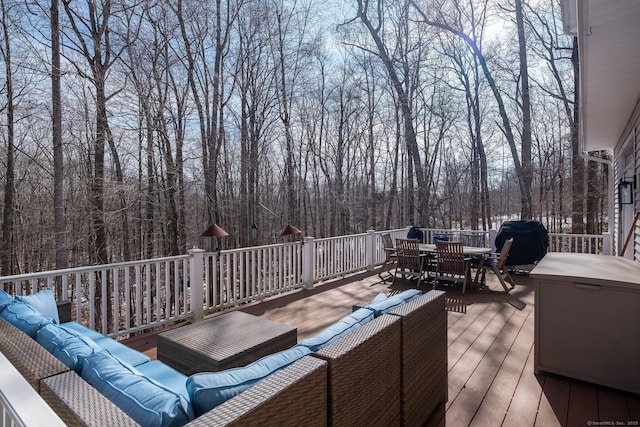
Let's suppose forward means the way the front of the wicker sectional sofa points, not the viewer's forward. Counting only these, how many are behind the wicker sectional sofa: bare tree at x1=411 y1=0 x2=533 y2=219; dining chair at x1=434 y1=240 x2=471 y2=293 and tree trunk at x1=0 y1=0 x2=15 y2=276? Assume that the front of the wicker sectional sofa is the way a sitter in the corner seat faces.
0

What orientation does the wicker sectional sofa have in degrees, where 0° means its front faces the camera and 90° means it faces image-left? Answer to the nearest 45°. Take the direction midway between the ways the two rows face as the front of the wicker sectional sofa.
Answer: approximately 180°

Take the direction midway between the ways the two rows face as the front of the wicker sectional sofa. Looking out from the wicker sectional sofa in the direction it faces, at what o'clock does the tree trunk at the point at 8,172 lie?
The tree trunk is roughly at 11 o'clock from the wicker sectional sofa.

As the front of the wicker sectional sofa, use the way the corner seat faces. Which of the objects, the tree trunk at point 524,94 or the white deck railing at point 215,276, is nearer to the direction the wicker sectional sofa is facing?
the white deck railing

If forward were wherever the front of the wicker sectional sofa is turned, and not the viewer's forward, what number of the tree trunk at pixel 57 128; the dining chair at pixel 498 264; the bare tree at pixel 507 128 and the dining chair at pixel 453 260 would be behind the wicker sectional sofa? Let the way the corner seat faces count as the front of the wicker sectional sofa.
0

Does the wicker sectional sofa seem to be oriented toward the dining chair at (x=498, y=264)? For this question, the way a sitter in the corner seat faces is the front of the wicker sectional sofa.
no

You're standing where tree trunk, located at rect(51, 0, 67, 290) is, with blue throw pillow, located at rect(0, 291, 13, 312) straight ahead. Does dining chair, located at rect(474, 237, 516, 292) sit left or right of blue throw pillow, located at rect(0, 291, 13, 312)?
left

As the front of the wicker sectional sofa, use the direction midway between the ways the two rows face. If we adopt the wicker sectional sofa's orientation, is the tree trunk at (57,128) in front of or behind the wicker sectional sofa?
in front

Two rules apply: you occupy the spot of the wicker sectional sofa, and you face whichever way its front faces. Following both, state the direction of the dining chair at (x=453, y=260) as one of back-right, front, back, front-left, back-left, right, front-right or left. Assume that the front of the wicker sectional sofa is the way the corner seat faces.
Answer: front-right

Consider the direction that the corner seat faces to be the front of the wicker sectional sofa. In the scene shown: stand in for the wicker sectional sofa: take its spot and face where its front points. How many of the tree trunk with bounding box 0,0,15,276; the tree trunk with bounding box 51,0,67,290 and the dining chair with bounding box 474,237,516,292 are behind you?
0

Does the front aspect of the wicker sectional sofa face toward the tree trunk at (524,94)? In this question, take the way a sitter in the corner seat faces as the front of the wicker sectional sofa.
no

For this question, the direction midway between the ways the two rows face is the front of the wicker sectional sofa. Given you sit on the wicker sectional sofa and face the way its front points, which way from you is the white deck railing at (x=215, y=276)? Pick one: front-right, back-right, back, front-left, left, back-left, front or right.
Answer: front

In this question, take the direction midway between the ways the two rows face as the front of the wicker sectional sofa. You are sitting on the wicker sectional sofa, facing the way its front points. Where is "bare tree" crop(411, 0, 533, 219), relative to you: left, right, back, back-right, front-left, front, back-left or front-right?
front-right
